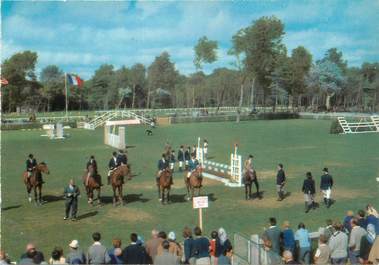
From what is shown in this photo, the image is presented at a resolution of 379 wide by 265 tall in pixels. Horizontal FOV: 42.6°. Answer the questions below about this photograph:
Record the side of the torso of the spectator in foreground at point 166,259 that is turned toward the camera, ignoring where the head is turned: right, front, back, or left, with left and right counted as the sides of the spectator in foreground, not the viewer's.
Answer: back

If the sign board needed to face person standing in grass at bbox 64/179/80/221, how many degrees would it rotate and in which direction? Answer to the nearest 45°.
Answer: approximately 135° to its right

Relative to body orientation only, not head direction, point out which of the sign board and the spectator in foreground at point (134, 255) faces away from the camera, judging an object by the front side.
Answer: the spectator in foreground

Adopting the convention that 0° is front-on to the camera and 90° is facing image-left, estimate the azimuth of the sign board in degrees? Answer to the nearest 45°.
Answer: approximately 0°

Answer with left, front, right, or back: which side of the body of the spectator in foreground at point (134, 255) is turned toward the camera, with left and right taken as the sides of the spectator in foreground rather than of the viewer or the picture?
back

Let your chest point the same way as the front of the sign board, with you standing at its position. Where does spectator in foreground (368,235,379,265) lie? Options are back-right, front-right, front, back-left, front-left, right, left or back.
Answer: front-left

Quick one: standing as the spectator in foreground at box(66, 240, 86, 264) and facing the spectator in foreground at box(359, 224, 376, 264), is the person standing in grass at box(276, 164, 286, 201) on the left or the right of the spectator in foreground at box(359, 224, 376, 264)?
left

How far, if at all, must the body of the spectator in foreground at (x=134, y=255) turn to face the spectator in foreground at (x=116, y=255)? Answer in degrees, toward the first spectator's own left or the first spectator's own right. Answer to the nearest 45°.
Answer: approximately 45° to the first spectator's own left

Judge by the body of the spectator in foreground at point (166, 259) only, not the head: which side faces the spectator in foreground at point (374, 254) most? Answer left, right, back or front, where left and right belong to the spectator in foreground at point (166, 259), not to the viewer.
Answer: right

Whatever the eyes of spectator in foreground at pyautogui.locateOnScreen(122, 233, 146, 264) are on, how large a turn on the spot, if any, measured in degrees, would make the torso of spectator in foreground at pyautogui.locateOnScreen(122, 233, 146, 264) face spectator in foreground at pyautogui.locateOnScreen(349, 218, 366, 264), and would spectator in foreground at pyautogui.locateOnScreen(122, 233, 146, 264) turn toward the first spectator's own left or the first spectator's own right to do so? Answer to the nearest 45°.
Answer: approximately 90° to the first spectator's own right

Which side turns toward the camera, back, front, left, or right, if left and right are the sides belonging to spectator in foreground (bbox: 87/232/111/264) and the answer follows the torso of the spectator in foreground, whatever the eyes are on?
back

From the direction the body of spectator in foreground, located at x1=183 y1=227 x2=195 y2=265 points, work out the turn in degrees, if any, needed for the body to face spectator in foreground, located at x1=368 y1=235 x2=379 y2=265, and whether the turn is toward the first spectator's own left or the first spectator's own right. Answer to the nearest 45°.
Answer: approximately 90° to the first spectator's own right
